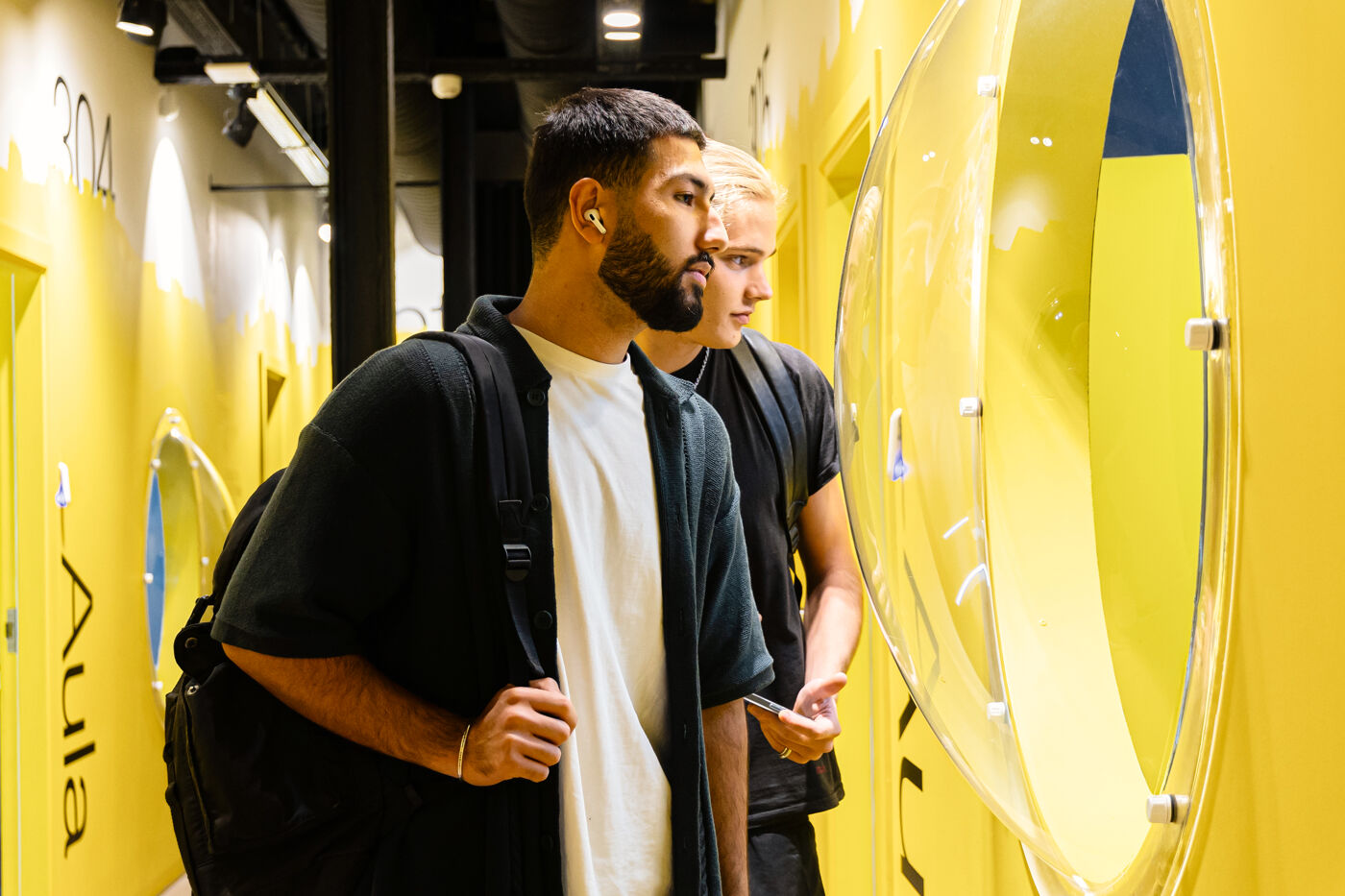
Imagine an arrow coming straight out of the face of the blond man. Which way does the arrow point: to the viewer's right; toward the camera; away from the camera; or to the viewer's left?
to the viewer's right

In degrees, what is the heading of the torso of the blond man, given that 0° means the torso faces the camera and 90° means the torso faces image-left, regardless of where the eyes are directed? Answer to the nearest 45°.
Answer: approximately 315°

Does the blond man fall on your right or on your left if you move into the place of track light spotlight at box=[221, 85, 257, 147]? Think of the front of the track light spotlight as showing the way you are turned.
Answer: on your left

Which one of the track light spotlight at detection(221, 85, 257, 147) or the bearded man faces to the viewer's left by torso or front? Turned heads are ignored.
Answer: the track light spotlight

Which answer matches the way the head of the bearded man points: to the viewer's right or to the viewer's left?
to the viewer's right

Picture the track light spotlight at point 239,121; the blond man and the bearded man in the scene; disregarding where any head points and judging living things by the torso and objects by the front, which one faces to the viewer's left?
the track light spotlight

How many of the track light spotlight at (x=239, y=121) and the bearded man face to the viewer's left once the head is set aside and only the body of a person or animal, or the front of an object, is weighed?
1

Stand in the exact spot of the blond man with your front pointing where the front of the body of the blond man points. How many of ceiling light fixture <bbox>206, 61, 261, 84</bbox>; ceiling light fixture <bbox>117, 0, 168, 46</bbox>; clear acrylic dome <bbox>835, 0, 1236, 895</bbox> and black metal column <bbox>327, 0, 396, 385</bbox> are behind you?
3

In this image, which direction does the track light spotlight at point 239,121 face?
to the viewer's left

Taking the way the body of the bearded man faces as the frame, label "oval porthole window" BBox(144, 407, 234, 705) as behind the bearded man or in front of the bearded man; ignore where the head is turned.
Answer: behind

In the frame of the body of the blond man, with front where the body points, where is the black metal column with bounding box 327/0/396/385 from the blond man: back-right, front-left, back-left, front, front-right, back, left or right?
back

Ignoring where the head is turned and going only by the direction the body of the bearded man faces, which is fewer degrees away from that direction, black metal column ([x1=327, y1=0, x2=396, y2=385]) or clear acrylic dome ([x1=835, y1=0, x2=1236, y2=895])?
the clear acrylic dome

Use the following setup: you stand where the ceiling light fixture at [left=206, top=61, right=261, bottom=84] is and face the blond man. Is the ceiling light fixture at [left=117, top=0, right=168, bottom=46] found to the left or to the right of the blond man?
right
